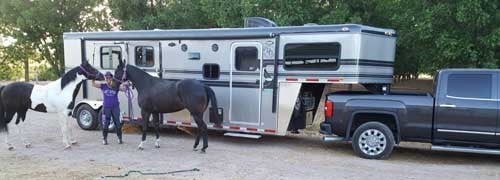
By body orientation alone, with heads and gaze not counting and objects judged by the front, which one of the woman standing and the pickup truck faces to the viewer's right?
the pickup truck

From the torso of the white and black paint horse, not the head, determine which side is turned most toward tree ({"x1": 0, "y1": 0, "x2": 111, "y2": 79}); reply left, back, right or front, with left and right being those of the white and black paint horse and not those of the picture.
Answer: left

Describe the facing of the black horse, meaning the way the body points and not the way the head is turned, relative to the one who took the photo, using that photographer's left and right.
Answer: facing to the left of the viewer

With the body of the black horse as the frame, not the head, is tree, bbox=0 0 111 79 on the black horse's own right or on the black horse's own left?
on the black horse's own right

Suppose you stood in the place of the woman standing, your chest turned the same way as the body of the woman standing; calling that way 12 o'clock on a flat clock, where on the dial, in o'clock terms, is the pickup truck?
The pickup truck is roughly at 10 o'clock from the woman standing.

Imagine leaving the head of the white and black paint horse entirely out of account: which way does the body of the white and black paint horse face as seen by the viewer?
to the viewer's right

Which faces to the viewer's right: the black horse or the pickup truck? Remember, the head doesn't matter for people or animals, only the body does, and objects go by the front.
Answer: the pickup truck

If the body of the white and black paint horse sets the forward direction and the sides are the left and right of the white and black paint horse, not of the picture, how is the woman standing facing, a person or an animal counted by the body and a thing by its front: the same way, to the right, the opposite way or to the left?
to the right

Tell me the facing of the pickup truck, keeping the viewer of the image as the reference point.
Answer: facing to the right of the viewer

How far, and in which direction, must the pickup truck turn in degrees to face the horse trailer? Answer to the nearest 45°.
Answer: approximately 180°

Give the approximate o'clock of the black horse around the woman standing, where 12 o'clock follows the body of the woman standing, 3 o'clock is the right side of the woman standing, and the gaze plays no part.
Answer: The black horse is roughly at 10 o'clock from the woman standing.
